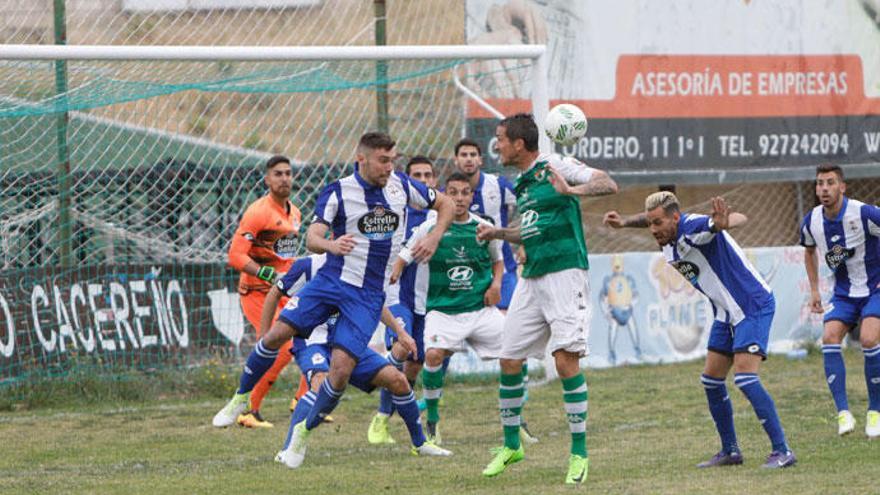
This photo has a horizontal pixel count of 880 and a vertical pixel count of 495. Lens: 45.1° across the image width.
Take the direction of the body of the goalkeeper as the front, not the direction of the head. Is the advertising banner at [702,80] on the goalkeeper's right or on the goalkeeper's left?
on the goalkeeper's left

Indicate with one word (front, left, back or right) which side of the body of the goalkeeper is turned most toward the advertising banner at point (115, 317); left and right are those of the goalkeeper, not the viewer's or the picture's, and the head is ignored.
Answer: back

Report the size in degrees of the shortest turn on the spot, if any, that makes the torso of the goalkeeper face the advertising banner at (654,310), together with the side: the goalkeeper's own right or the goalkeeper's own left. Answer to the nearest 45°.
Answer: approximately 90° to the goalkeeper's own left

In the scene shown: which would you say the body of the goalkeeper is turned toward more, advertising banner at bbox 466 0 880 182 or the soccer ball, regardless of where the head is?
the soccer ball

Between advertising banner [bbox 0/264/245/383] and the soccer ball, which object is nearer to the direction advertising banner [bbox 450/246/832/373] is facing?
the soccer ball

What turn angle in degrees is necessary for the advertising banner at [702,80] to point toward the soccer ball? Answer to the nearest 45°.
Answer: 0° — it already faces it

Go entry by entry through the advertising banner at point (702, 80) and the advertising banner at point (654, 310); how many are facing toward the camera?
2

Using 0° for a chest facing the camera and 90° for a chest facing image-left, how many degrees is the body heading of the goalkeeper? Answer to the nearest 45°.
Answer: approximately 315°

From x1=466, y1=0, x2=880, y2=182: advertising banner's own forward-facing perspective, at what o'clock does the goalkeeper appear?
The goalkeeper is roughly at 1 o'clock from the advertising banner.
